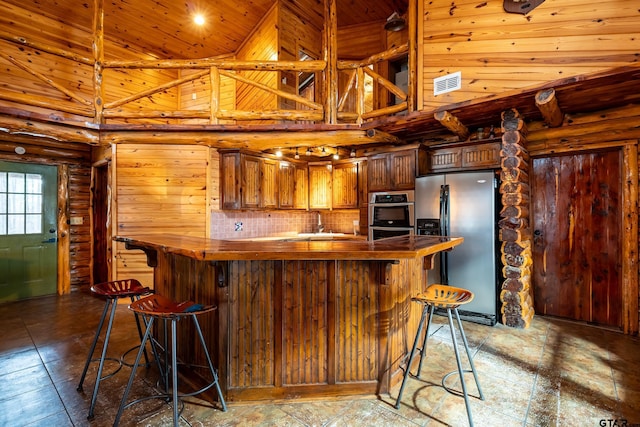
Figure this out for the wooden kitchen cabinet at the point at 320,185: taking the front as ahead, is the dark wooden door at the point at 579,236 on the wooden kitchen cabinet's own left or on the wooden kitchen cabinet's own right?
on the wooden kitchen cabinet's own left

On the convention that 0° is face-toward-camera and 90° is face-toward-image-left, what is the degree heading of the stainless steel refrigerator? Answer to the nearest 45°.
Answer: approximately 45°

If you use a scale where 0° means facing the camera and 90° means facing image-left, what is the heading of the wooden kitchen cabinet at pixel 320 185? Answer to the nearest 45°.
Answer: approximately 0°

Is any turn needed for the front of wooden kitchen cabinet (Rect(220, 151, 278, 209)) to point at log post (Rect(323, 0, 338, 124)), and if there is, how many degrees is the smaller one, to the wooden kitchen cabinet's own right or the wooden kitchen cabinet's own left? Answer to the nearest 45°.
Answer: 0° — it already faces it

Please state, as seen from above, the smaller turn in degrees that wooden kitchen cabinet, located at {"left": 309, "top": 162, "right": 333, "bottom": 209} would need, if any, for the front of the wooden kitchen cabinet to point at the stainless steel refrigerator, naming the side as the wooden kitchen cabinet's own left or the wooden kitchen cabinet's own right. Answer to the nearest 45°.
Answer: approximately 45° to the wooden kitchen cabinet's own left
